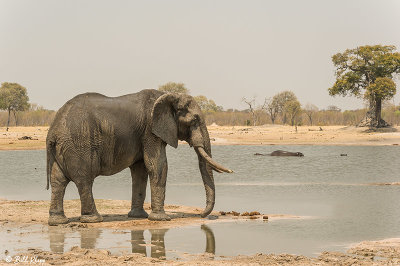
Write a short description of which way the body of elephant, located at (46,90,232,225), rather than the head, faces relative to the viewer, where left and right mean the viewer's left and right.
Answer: facing to the right of the viewer
